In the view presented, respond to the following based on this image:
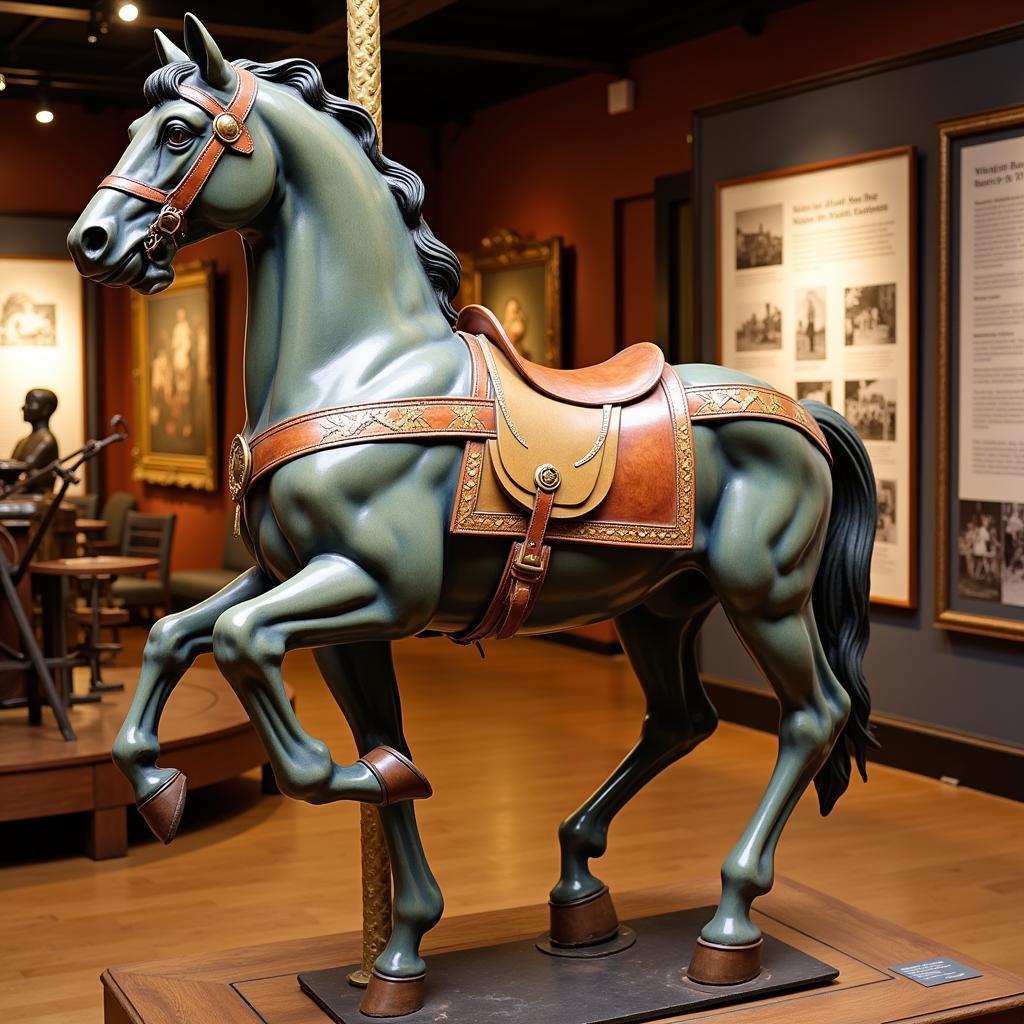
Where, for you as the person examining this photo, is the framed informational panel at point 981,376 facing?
facing the viewer and to the left of the viewer

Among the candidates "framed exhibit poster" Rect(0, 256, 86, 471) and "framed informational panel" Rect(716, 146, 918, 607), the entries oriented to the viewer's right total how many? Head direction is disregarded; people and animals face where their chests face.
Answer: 0

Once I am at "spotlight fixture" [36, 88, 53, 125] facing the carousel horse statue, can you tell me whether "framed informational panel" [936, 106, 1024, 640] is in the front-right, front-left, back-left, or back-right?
front-left

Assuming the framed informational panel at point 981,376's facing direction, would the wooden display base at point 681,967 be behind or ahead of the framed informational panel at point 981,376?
ahead

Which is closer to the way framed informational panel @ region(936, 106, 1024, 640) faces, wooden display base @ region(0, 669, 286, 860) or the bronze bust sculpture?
the wooden display base

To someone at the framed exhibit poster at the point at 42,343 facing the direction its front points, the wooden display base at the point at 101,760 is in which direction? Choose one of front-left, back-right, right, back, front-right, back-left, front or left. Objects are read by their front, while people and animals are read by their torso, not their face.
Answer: front

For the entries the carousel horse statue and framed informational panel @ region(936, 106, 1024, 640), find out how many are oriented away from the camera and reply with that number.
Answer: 0

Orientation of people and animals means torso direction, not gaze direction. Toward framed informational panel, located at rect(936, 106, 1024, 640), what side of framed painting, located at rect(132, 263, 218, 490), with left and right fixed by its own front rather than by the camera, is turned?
left

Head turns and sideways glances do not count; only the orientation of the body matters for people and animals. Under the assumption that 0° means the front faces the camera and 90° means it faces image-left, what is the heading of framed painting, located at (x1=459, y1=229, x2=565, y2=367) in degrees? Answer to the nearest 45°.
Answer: approximately 45°

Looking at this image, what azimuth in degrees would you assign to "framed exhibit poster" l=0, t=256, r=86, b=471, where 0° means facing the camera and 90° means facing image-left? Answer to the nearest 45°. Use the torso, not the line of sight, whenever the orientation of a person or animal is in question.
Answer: approximately 0°

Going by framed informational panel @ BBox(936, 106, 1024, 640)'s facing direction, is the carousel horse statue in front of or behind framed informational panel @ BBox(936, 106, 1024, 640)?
in front
